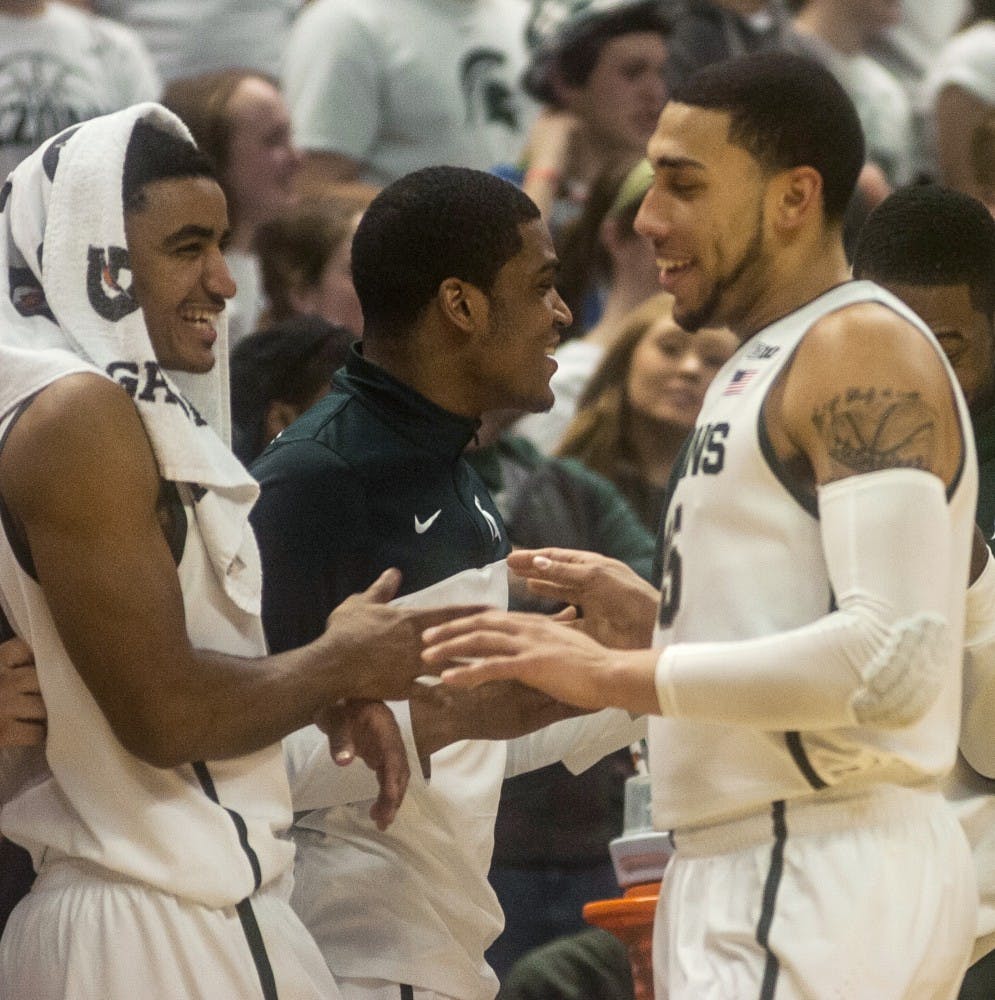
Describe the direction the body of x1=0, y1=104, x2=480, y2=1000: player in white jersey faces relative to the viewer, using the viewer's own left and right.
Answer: facing to the right of the viewer

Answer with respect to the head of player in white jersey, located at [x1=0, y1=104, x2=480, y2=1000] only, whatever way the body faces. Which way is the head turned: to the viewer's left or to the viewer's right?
to the viewer's right

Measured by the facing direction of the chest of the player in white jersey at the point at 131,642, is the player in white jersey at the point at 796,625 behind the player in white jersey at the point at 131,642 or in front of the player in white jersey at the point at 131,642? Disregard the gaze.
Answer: in front

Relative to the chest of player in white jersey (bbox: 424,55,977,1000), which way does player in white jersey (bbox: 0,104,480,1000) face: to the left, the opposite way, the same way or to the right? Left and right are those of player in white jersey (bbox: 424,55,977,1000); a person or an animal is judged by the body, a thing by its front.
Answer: the opposite way

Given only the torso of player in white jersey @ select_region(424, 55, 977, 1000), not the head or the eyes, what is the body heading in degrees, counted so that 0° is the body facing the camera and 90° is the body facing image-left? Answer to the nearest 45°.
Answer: approximately 90°

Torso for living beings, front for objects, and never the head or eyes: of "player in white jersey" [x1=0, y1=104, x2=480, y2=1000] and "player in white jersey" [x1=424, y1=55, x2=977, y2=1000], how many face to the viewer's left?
1

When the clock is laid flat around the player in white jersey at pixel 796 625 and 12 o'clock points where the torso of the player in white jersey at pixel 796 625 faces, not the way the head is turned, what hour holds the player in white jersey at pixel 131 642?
the player in white jersey at pixel 131 642 is roughly at 12 o'clock from the player in white jersey at pixel 796 625.

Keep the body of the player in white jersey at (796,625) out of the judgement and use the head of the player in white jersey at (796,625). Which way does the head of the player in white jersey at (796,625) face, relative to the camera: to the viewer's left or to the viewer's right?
to the viewer's left
